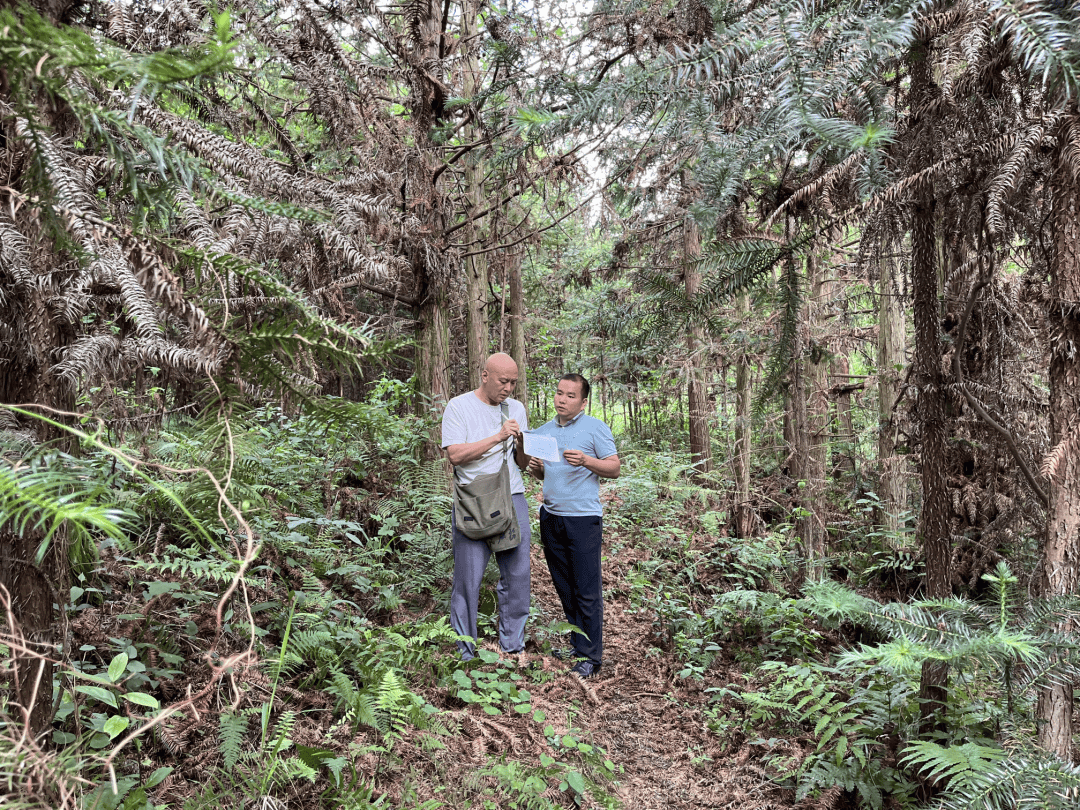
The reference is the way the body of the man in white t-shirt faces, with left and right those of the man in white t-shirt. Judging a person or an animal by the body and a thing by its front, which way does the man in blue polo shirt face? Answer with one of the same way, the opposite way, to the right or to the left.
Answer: to the right

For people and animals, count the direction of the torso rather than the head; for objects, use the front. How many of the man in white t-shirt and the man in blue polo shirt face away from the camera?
0

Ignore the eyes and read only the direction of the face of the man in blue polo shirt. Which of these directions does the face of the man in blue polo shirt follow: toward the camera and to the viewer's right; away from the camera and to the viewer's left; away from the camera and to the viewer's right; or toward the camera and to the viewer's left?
toward the camera and to the viewer's left

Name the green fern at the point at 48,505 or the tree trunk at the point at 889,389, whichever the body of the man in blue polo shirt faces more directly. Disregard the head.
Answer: the green fern

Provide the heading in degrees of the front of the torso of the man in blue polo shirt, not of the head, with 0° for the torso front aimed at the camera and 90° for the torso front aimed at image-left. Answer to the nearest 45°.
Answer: approximately 45°

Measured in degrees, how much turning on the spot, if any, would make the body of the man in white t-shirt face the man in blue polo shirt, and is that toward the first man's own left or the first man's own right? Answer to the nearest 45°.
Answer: approximately 90° to the first man's own left

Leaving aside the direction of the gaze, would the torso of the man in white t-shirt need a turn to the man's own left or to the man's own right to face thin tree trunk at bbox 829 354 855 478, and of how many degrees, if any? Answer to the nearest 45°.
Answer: approximately 90° to the man's own left

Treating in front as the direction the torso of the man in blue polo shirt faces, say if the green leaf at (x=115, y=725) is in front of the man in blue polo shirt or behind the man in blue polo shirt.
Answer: in front

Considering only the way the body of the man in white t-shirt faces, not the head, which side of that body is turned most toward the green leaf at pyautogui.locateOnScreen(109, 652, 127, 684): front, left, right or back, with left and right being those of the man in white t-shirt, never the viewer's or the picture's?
right

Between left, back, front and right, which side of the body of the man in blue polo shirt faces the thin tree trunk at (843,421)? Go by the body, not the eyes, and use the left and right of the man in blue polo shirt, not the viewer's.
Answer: back

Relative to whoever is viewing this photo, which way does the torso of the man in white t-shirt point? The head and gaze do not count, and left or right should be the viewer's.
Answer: facing the viewer and to the right of the viewer

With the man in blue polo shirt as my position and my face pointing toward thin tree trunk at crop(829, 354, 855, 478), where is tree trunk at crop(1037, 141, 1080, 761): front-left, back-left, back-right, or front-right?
back-right

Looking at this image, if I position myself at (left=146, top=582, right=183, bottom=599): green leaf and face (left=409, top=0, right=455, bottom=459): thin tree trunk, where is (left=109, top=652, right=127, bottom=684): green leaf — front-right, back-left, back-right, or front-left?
back-right
